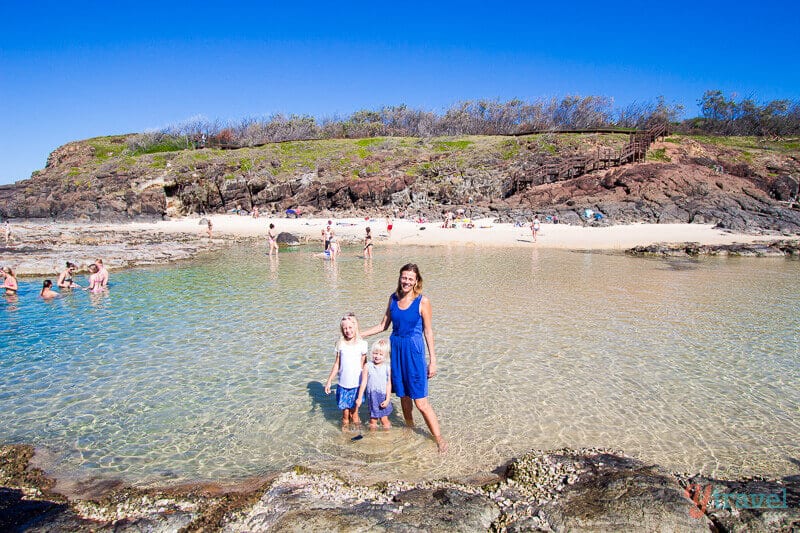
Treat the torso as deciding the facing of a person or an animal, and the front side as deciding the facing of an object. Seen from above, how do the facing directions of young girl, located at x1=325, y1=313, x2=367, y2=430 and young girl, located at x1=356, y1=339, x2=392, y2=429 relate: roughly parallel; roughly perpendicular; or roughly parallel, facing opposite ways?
roughly parallel

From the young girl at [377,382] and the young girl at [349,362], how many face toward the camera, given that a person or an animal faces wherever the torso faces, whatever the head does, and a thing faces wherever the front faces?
2

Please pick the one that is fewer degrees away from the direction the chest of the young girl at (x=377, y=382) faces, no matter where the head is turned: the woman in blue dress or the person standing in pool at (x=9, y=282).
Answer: the woman in blue dress

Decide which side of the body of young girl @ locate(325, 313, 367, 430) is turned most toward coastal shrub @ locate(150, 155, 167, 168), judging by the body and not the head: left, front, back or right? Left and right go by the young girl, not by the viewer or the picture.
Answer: back

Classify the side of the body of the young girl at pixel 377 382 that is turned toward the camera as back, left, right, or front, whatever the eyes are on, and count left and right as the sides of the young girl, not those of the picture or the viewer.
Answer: front

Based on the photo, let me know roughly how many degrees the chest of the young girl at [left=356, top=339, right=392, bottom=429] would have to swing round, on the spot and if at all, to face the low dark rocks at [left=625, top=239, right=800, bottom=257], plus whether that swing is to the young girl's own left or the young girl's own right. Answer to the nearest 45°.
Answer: approximately 135° to the young girl's own left

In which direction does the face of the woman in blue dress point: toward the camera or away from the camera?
toward the camera

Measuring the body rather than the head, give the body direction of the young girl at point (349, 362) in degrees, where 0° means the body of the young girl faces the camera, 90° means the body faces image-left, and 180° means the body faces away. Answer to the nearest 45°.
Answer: approximately 0°

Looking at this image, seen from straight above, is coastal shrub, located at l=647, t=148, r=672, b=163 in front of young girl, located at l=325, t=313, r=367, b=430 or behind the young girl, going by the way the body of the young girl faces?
behind

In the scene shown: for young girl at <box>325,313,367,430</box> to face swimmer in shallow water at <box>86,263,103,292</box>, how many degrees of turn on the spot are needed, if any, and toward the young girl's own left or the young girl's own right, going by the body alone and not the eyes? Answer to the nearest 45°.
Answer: approximately 135° to the young girl's own right

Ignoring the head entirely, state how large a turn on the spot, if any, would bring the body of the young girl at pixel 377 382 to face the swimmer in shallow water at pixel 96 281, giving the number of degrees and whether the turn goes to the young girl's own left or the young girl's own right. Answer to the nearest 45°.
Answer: approximately 135° to the young girl's own right

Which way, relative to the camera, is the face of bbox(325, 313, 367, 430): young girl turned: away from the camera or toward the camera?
toward the camera
